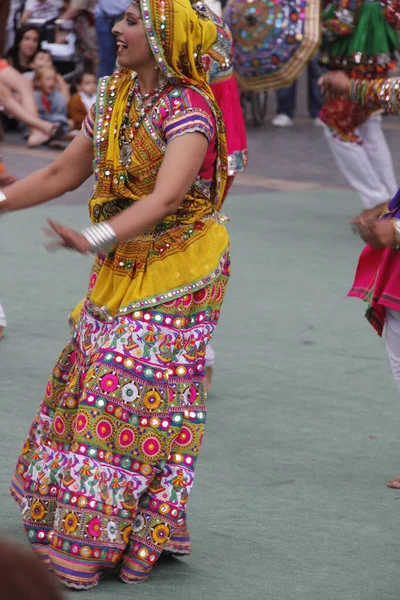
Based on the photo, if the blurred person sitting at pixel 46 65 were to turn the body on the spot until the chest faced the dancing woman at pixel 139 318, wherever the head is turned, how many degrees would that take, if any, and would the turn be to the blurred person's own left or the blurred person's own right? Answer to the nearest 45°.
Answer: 0° — they already face them

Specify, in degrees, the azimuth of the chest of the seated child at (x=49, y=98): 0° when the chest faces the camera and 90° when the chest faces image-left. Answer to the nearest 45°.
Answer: approximately 0°

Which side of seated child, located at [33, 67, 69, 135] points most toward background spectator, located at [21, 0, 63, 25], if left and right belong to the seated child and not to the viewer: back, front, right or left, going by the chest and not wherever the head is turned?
back

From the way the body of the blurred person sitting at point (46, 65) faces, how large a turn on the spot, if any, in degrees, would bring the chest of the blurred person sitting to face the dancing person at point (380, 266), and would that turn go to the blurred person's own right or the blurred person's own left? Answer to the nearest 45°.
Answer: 0° — they already face them

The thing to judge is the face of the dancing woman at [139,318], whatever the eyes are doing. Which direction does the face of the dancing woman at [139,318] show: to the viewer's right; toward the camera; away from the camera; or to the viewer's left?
to the viewer's left

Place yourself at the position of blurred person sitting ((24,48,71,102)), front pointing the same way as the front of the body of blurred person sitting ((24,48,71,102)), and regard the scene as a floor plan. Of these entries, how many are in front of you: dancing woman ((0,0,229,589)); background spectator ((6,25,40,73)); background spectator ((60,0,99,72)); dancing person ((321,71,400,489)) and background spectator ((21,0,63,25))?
2

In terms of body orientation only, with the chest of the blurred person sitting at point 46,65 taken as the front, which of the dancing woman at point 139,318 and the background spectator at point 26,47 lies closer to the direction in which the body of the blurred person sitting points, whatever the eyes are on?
the dancing woman

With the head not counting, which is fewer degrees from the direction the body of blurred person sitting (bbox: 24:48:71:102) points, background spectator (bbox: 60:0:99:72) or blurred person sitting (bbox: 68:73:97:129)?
the blurred person sitting
